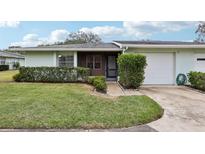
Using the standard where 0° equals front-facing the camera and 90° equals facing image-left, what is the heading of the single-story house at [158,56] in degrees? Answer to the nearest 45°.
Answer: approximately 0°

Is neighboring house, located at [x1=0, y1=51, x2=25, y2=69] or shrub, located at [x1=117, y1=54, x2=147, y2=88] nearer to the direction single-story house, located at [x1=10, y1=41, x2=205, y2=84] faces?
the shrub

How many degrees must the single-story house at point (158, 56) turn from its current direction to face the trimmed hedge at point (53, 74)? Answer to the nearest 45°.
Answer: approximately 90° to its right

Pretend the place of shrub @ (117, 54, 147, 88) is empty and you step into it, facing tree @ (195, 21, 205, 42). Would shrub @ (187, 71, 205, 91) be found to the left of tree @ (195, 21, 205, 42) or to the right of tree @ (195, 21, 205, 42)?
right

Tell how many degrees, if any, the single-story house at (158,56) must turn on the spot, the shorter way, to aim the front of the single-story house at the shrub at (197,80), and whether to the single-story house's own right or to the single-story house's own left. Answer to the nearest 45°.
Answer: approximately 45° to the single-story house's own left

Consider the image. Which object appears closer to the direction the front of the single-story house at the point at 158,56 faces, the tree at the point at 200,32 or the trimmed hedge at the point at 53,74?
the trimmed hedge

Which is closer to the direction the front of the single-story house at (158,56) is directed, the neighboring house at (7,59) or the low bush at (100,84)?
the low bush

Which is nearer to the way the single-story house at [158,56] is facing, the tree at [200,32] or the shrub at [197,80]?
the shrub

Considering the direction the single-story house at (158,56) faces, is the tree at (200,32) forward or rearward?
rearward

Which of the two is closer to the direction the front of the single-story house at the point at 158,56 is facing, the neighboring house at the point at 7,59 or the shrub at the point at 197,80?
the shrub

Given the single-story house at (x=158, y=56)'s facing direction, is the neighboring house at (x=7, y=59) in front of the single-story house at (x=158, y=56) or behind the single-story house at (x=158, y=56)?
behind

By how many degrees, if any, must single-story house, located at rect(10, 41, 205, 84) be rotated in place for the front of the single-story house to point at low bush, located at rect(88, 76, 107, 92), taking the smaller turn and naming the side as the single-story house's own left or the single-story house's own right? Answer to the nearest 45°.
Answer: approximately 45° to the single-story house's own right
